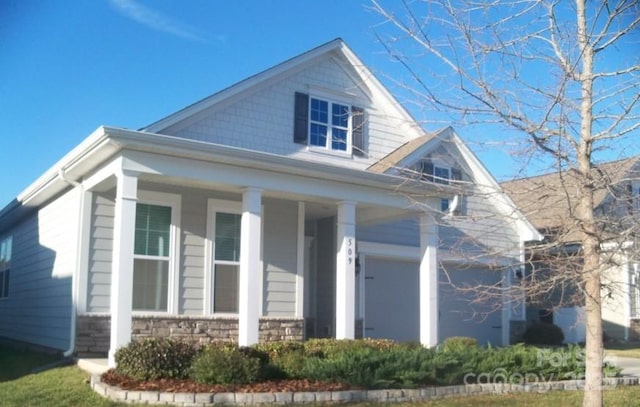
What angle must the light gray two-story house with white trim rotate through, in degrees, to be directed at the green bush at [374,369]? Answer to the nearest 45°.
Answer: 0° — it already faces it

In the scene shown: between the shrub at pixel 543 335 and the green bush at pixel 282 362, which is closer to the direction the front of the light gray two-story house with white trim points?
the green bush

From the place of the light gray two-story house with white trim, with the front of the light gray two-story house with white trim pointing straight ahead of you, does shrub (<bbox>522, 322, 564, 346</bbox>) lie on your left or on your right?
on your left

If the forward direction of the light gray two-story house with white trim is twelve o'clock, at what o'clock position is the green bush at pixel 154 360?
The green bush is roughly at 2 o'clock from the light gray two-story house with white trim.

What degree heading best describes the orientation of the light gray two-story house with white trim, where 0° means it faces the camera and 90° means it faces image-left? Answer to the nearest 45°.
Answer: approximately 315°

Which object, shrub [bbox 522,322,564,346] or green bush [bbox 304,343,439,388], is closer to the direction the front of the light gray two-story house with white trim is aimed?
the green bush

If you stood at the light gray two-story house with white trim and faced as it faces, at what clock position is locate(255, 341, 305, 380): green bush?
The green bush is roughly at 1 o'clock from the light gray two-story house with white trim.
